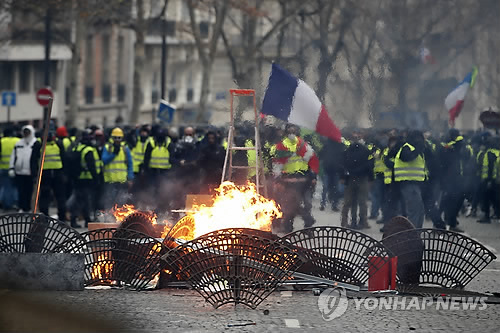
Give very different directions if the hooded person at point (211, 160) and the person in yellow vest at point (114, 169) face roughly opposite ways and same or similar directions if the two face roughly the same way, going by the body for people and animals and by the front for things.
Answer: same or similar directions

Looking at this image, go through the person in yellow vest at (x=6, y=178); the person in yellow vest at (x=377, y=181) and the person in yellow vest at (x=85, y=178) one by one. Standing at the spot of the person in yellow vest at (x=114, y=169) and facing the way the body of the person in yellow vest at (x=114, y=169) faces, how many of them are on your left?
1

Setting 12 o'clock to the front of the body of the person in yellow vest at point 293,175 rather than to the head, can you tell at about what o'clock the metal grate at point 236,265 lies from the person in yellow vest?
The metal grate is roughly at 12 o'clock from the person in yellow vest.

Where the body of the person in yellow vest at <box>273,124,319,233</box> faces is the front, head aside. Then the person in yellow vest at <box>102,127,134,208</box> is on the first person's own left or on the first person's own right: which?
on the first person's own right

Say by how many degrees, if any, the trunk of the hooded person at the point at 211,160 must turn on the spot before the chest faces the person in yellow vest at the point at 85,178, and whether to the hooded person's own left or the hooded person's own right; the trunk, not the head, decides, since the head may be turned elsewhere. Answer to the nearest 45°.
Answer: approximately 90° to the hooded person's own right

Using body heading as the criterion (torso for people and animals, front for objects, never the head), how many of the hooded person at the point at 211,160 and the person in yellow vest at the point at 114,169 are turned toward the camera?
2

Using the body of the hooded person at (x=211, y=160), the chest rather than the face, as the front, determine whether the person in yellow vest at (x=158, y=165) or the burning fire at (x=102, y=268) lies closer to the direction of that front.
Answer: the burning fire

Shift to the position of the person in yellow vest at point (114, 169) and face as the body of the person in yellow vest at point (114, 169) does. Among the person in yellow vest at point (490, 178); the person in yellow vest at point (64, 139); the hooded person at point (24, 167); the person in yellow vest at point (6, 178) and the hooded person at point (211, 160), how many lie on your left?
2

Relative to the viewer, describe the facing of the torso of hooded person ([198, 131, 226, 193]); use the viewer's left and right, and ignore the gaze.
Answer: facing the viewer

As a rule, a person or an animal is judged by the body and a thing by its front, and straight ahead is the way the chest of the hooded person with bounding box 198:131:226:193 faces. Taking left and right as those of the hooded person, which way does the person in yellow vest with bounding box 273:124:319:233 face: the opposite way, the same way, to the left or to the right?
the same way

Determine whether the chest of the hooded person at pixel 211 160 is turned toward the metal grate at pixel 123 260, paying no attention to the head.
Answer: yes

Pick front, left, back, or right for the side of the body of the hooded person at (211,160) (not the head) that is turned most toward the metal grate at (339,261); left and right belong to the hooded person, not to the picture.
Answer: front

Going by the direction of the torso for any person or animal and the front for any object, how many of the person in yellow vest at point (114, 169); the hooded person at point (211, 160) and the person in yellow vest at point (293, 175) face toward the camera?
3

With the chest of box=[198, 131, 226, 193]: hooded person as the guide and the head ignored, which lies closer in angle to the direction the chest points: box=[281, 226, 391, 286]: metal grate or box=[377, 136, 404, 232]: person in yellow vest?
the metal grate

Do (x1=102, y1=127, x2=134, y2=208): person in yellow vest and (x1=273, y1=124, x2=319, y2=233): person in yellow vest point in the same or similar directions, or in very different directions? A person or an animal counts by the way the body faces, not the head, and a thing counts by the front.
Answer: same or similar directions
